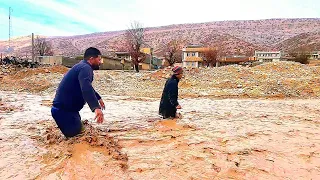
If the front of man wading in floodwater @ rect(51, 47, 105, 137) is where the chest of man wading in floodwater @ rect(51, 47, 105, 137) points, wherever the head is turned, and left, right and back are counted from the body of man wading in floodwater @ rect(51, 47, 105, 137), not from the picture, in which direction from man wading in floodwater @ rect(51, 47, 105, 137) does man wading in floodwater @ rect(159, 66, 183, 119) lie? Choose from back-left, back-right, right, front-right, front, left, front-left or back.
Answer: front-left

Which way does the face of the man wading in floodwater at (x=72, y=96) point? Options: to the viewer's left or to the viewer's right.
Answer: to the viewer's right

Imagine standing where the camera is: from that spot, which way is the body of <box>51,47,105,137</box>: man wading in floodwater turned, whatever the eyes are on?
to the viewer's right
